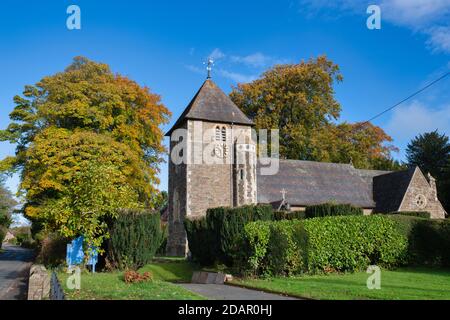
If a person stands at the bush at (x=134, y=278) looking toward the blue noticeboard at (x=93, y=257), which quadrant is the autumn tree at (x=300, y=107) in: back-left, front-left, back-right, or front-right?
front-right

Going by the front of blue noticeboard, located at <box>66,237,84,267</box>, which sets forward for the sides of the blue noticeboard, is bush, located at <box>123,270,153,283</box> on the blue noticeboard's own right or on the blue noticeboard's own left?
on the blue noticeboard's own left

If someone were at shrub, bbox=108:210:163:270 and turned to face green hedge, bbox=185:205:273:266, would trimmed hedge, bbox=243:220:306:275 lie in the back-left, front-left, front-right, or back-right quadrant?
front-right

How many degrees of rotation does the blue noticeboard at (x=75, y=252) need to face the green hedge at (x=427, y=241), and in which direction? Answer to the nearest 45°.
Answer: approximately 135° to its left

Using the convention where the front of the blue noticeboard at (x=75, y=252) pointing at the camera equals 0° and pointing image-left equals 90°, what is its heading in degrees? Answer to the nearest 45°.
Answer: approximately 45°

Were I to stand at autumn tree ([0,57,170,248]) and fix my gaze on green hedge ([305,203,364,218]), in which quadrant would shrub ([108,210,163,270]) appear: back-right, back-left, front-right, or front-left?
front-right

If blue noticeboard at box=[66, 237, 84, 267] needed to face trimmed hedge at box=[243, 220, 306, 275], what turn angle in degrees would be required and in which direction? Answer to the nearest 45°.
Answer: approximately 90° to its left

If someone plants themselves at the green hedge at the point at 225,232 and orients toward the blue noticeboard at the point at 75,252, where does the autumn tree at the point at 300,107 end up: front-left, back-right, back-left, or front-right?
back-right

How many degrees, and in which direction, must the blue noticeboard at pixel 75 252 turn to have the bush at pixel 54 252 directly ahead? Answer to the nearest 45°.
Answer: approximately 135° to its right

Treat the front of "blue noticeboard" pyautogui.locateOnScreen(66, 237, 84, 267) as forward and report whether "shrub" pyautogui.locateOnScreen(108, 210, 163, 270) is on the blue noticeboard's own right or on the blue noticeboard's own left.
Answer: on the blue noticeboard's own left

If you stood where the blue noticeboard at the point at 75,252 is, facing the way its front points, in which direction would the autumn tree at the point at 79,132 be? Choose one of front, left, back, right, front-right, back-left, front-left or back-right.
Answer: back-right
